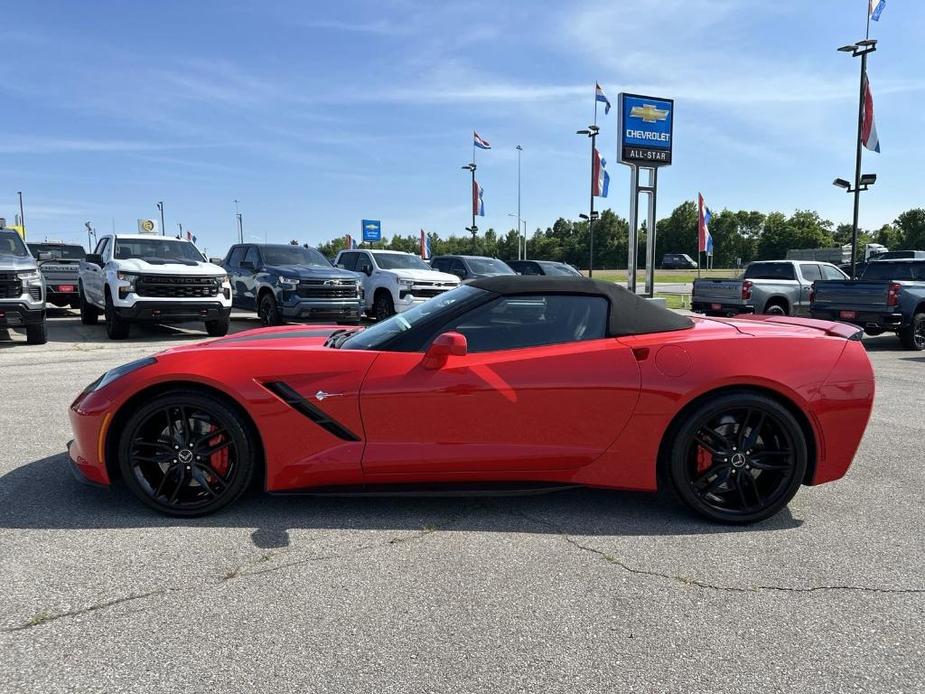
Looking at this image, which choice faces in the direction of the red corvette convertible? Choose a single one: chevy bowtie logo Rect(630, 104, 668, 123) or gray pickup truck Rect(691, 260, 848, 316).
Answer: the chevy bowtie logo

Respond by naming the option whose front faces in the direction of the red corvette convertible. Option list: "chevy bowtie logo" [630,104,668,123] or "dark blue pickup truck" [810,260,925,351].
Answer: the chevy bowtie logo

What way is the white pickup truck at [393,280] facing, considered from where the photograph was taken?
facing the viewer and to the right of the viewer

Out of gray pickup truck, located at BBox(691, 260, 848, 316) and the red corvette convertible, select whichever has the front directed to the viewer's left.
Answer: the red corvette convertible

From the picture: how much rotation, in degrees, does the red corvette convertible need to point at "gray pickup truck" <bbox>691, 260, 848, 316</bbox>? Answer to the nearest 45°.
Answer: approximately 135° to its right

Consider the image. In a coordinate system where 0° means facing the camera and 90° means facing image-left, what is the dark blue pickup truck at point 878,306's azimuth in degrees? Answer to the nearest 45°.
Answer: approximately 225°

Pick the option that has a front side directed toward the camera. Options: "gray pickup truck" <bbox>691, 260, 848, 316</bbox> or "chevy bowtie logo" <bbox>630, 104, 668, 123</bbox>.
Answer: the chevy bowtie logo

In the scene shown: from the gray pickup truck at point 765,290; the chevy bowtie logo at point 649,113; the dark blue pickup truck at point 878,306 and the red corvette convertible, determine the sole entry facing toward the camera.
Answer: the chevy bowtie logo

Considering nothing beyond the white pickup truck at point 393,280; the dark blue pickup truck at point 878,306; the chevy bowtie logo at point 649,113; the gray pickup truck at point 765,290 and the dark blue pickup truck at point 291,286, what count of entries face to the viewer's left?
0

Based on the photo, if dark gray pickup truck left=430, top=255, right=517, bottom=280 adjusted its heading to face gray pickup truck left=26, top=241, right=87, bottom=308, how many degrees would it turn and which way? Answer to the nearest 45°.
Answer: approximately 135° to its right

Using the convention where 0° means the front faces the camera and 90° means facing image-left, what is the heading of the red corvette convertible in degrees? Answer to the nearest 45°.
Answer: approximately 90°

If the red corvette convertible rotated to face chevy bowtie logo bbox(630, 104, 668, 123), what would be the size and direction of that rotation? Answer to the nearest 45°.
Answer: approximately 90° to its right

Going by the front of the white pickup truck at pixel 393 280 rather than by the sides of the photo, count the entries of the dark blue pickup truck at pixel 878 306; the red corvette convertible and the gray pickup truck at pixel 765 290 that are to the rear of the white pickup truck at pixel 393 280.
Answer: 0

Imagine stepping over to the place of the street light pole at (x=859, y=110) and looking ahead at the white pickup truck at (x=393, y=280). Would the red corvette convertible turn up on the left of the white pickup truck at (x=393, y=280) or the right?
left

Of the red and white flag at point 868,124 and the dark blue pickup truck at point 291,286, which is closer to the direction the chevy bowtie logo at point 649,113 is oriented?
the dark blue pickup truck

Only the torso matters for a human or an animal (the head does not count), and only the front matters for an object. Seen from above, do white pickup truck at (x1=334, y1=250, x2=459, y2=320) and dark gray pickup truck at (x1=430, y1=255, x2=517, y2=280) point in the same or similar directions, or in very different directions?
same or similar directions

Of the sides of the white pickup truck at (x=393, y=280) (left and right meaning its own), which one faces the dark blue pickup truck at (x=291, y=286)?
right

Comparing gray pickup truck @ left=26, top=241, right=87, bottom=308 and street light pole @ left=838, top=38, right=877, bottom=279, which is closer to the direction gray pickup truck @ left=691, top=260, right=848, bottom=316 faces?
the street light pole

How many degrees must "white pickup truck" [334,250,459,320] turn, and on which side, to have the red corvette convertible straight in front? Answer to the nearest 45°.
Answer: approximately 45° to its right
